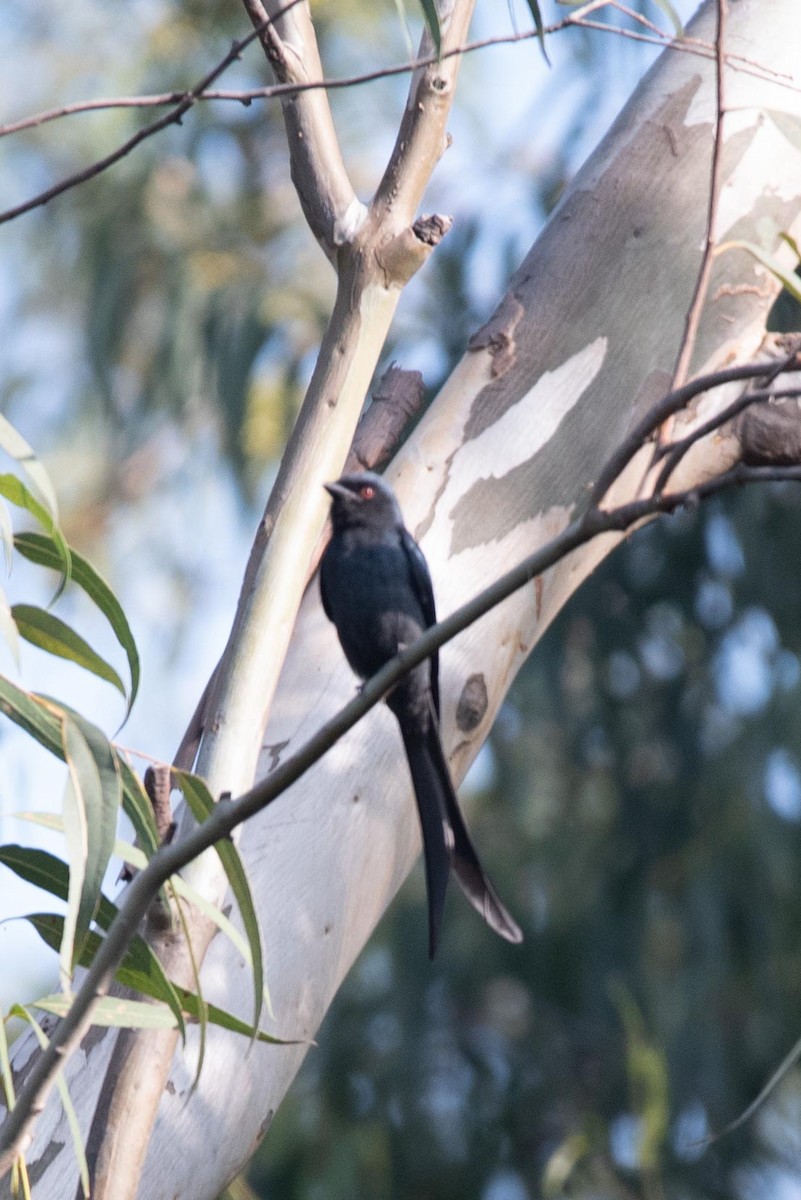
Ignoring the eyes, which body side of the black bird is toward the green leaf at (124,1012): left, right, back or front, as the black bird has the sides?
front

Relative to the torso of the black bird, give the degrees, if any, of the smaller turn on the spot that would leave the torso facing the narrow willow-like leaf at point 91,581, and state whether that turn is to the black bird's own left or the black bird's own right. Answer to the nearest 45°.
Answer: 0° — it already faces it

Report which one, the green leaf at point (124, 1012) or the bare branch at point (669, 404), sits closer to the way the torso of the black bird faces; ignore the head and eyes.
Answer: the green leaf

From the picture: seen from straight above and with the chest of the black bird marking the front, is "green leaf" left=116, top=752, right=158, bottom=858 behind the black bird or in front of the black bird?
in front

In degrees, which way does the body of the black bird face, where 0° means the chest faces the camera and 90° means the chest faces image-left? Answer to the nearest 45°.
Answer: approximately 45°

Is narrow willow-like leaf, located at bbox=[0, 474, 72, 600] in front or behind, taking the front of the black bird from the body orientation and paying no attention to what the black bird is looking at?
in front

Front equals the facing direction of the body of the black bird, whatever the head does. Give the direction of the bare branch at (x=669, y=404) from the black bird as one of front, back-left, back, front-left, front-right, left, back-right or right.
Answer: back-left
